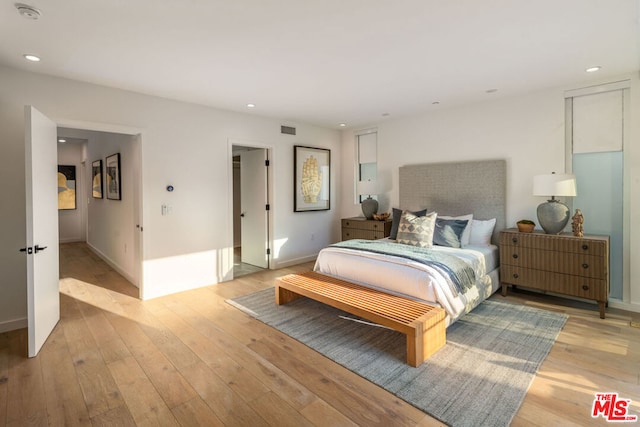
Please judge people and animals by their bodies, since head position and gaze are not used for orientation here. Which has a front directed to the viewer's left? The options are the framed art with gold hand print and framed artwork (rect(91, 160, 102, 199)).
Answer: the framed artwork

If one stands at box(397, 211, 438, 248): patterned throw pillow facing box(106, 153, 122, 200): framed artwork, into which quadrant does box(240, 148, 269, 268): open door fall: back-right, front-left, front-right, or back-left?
front-right

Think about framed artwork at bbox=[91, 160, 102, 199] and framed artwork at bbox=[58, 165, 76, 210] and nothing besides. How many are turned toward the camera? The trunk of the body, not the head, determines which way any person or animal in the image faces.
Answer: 1

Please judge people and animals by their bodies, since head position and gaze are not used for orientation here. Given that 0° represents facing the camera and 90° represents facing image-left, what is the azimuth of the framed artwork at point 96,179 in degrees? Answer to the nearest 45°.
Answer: approximately 90°

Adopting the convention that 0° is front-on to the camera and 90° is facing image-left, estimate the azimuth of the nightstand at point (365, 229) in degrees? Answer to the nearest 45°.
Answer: approximately 45°

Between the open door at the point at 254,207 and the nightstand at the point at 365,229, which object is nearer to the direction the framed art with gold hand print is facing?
the nightstand

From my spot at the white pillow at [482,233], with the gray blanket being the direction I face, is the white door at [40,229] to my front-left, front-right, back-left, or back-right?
front-right

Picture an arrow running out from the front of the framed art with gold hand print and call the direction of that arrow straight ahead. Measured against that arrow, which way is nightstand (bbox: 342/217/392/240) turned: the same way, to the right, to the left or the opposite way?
to the right

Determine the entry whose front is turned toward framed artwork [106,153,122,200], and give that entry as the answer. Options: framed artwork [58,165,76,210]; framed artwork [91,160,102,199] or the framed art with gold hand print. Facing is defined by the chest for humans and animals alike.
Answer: framed artwork [58,165,76,210]

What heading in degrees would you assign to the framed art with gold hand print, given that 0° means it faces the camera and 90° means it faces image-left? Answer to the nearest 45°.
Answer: approximately 315°

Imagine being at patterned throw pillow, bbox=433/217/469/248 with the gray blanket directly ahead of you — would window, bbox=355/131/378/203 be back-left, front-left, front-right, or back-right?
back-right

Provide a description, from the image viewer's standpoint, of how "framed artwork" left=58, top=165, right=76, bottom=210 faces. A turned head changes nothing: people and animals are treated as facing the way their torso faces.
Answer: facing the viewer

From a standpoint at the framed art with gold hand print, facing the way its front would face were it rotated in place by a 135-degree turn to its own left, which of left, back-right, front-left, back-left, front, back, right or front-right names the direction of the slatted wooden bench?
back

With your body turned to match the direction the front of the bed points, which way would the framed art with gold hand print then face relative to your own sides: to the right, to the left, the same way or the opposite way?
to the left

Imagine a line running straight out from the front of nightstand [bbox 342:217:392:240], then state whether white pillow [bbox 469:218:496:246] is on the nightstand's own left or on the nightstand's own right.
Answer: on the nightstand's own left
